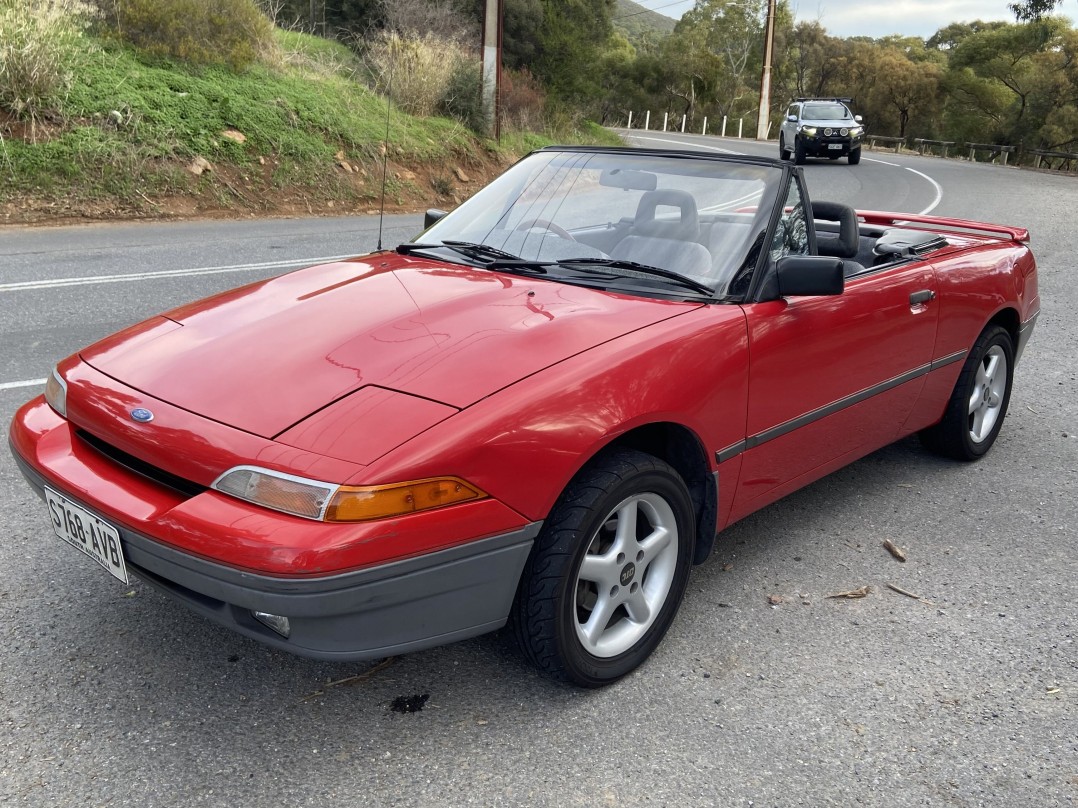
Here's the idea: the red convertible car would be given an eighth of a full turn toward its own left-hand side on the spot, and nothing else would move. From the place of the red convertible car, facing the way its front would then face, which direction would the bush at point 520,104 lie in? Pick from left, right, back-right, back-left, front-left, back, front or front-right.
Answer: back

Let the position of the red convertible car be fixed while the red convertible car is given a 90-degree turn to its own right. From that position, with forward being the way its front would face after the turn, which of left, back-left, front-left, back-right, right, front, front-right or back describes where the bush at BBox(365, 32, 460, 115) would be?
front-right

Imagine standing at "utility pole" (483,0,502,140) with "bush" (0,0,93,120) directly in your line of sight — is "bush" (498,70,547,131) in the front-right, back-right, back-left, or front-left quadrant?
back-right

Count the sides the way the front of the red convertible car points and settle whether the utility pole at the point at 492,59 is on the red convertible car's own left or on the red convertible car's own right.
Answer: on the red convertible car's own right

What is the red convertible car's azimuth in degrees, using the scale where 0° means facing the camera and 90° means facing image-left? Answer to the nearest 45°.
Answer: approximately 45°

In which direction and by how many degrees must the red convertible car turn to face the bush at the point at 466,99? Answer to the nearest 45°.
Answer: approximately 135° to its right

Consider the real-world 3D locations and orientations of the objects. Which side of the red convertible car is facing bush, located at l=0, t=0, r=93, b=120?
right

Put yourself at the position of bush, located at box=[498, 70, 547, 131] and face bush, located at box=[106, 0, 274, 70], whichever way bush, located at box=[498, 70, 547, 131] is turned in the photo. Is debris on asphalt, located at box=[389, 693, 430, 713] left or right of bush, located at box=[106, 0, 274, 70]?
left

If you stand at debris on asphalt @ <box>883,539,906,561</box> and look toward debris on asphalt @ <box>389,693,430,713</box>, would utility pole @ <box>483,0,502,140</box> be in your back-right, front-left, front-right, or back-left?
back-right
